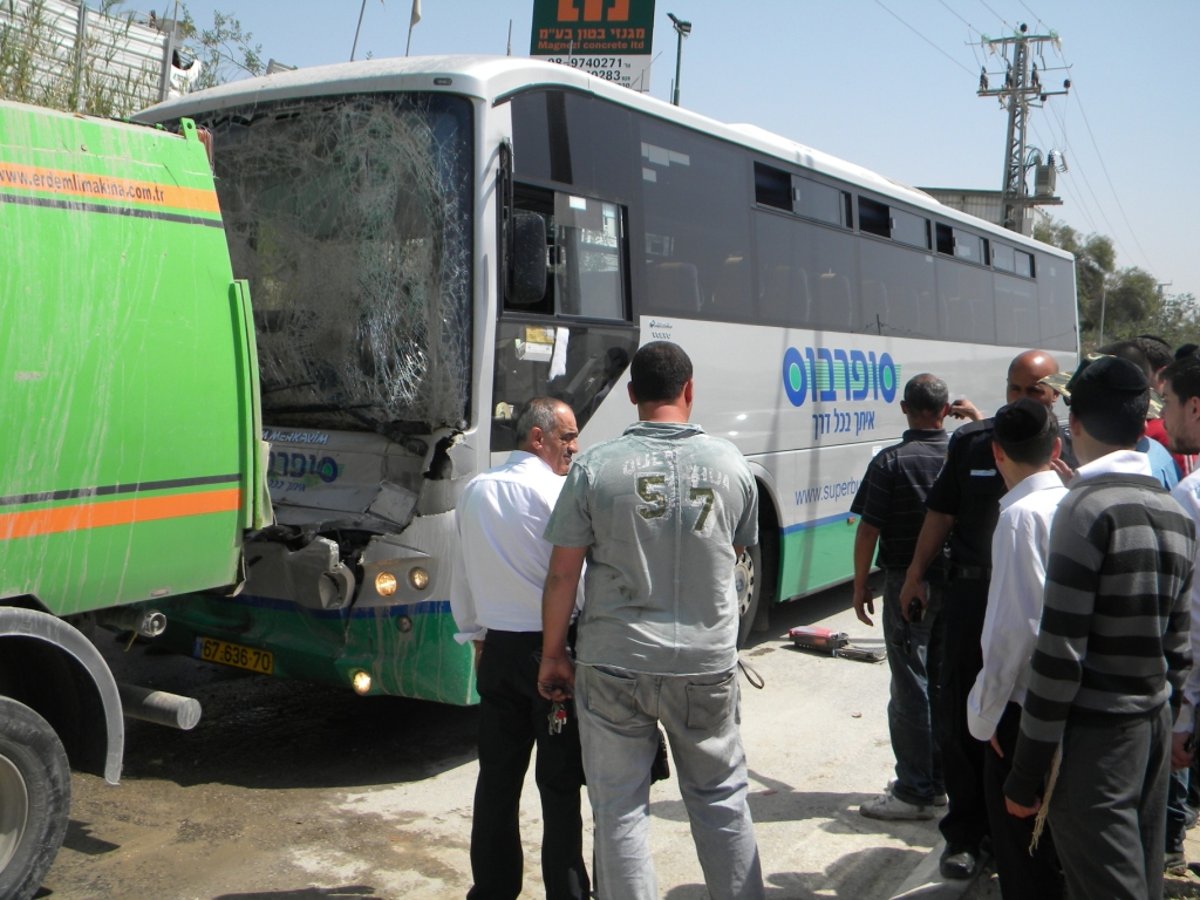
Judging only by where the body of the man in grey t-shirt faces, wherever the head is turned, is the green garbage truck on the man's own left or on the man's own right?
on the man's own left

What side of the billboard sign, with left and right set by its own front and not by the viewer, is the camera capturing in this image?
front

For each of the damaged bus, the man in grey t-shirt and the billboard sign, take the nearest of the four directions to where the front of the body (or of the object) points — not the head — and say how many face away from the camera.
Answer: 1

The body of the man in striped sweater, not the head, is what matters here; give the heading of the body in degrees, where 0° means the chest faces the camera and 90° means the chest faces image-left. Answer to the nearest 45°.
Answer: approximately 135°

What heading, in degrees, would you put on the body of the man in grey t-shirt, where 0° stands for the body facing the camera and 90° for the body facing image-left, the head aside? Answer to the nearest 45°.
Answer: approximately 180°

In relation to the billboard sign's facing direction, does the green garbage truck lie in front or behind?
in front

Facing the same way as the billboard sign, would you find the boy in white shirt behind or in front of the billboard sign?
in front

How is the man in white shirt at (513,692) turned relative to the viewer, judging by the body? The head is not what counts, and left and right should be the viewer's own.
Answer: facing away from the viewer and to the right of the viewer

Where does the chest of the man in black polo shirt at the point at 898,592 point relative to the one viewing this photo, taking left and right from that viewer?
facing away from the viewer and to the left of the viewer

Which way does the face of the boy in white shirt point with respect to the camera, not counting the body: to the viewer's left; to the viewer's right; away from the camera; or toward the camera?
away from the camera

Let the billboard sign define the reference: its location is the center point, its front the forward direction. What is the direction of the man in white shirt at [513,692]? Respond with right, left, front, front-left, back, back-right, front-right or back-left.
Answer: front

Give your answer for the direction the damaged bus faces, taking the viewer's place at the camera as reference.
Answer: facing the viewer and to the left of the viewer

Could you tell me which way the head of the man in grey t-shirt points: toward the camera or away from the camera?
away from the camera

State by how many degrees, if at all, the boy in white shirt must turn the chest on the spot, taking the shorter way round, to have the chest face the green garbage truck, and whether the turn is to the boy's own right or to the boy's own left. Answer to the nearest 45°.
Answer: approximately 45° to the boy's own left

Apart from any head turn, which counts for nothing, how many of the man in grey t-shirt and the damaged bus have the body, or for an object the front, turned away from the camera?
1

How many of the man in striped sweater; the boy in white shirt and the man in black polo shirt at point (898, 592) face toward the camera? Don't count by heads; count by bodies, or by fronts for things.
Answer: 0
